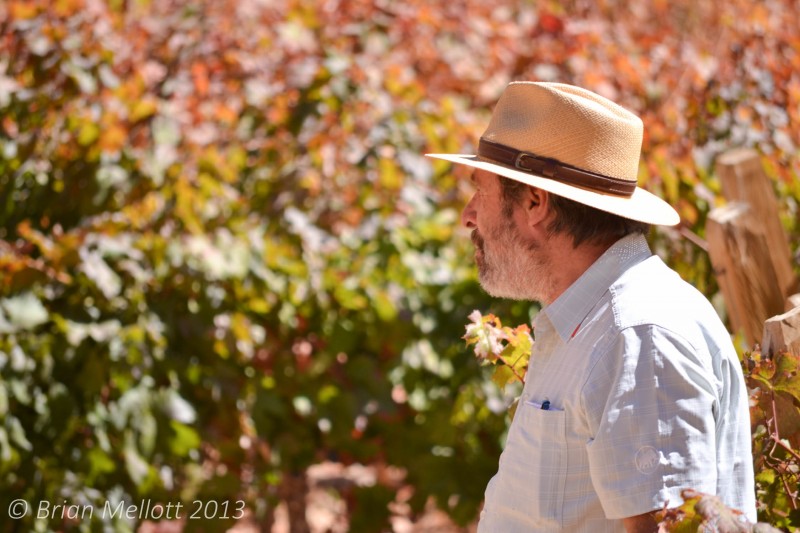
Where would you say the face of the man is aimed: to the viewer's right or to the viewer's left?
to the viewer's left

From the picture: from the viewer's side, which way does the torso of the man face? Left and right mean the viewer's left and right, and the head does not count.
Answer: facing to the left of the viewer

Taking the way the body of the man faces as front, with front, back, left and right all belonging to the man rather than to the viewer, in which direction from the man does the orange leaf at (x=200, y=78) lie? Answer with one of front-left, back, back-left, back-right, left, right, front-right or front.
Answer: front-right

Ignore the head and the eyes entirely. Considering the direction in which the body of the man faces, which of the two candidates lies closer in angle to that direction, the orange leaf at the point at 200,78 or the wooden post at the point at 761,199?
the orange leaf

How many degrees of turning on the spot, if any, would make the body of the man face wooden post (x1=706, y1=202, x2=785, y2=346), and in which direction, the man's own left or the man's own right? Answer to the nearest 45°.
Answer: approximately 135° to the man's own right

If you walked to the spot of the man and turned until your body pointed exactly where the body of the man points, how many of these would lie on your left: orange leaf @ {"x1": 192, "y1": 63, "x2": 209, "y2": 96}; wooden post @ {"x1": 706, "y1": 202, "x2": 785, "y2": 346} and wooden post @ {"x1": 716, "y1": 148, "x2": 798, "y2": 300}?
0

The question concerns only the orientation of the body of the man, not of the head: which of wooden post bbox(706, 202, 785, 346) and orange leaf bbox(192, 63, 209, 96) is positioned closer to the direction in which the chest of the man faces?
the orange leaf

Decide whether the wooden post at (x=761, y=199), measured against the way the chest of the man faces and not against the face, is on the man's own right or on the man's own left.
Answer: on the man's own right
